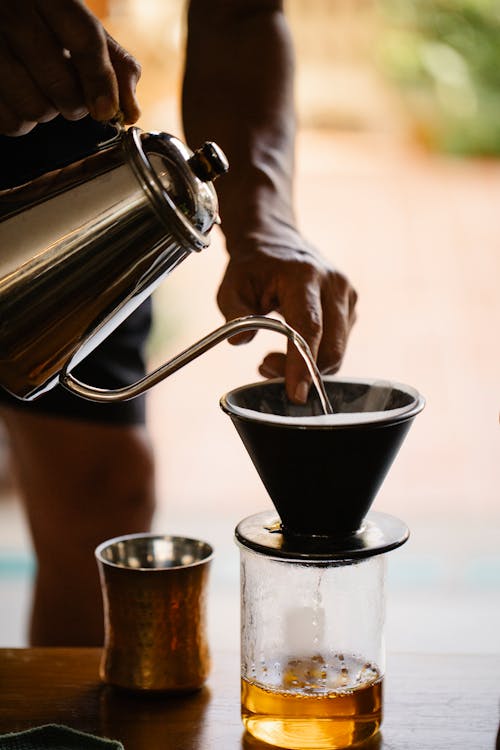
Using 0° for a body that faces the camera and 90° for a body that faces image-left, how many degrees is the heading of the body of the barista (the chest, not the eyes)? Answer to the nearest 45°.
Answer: approximately 315°

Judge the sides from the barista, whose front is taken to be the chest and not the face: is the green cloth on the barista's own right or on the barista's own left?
on the barista's own right

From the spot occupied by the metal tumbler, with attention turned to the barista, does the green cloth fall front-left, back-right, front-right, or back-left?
back-left
